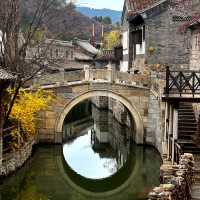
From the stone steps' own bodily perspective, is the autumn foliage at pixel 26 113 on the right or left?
on its right

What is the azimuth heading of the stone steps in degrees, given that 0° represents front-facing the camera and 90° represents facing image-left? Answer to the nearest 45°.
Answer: approximately 0°

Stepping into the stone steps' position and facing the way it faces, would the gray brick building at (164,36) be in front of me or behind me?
behind
